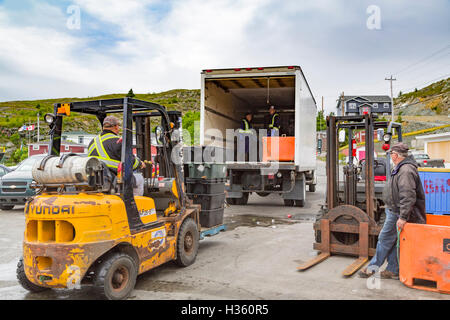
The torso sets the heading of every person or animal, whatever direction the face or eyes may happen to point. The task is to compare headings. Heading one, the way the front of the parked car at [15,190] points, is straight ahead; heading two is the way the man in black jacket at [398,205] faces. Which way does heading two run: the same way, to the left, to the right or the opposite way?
to the right

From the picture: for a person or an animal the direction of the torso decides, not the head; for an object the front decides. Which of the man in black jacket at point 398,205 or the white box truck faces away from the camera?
the white box truck

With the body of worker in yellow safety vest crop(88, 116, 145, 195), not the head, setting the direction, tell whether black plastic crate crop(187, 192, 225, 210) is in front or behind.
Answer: in front

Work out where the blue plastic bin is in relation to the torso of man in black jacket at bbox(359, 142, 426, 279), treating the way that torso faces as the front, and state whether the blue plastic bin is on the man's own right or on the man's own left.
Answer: on the man's own right

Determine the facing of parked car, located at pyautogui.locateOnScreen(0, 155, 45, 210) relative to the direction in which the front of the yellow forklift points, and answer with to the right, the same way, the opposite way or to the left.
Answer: the opposite way

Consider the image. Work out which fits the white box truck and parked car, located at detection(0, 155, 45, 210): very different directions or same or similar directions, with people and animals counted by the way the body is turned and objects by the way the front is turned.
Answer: very different directions

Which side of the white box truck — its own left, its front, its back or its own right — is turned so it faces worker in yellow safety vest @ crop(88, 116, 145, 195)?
back

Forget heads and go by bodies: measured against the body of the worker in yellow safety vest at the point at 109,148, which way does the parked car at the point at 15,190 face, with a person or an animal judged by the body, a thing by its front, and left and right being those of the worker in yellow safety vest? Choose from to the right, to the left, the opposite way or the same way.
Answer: the opposite way

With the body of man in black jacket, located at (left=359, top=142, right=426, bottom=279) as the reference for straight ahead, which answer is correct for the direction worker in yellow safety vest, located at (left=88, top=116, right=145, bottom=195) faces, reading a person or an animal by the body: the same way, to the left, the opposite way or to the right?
to the right

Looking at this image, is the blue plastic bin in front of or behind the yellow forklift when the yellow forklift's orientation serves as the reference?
in front

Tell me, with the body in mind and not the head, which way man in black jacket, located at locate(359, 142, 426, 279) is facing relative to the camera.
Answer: to the viewer's left

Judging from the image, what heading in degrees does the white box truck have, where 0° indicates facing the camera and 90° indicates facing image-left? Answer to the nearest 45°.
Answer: approximately 180°

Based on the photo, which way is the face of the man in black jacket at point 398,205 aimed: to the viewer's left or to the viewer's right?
to the viewer's left

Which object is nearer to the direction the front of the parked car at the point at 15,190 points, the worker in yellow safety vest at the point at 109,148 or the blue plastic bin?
the worker in yellow safety vest

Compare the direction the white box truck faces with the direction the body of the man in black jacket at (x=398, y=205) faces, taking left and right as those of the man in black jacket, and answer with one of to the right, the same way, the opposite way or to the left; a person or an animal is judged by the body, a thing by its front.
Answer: to the right

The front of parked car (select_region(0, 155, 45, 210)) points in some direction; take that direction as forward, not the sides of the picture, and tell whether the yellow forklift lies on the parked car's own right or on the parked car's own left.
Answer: on the parked car's own left

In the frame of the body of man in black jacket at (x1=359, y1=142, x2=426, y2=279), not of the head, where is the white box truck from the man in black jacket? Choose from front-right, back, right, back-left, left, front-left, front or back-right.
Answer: front-right

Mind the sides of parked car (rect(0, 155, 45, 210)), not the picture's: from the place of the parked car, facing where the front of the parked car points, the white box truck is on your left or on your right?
on your left
